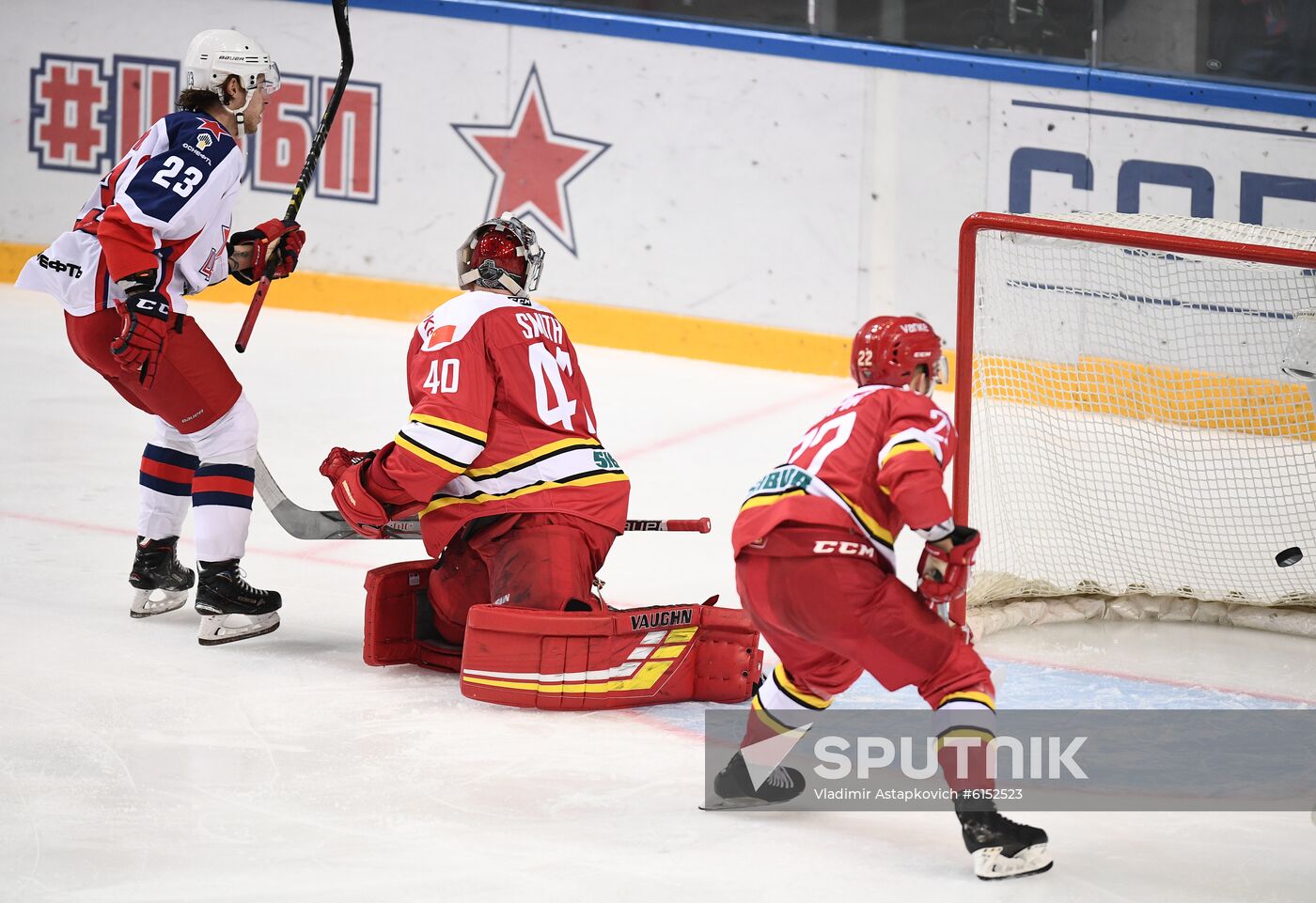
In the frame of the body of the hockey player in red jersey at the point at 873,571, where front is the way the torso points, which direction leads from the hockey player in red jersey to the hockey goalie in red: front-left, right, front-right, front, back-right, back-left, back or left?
left

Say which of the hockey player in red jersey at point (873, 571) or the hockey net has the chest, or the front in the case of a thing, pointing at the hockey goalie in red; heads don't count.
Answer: the hockey net

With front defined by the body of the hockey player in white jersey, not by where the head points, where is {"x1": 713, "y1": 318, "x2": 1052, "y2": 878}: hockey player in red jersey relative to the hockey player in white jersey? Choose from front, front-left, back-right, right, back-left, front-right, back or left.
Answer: front-right

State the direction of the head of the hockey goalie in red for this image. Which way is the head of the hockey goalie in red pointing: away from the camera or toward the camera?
away from the camera

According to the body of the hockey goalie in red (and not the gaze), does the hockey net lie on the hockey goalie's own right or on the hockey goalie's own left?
on the hockey goalie's own right

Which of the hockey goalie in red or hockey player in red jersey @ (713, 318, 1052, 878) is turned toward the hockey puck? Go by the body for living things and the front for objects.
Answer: the hockey player in red jersey

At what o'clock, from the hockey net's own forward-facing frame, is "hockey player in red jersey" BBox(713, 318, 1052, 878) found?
The hockey player in red jersey is roughly at 11 o'clock from the hockey net.

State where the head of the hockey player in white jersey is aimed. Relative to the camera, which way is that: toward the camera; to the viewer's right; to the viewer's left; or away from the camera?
to the viewer's right

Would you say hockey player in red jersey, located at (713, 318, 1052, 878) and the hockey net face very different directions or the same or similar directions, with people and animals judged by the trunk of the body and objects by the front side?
very different directions

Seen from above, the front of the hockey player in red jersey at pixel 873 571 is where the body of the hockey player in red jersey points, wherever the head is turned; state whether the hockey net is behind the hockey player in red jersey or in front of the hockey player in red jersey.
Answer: in front

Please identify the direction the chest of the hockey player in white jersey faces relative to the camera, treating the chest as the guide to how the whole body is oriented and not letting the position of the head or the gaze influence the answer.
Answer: to the viewer's right

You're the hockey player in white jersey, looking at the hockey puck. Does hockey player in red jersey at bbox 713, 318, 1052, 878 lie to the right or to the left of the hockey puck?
right

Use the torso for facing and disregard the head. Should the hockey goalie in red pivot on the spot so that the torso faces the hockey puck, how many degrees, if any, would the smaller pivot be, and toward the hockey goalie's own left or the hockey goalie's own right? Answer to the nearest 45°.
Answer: approximately 135° to the hockey goalie's own right

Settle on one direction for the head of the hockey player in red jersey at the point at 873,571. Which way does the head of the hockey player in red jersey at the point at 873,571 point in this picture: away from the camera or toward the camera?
away from the camera

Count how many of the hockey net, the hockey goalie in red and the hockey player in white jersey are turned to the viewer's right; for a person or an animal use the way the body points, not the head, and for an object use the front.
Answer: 1

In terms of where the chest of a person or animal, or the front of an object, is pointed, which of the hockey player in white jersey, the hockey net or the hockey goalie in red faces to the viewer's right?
the hockey player in white jersey
